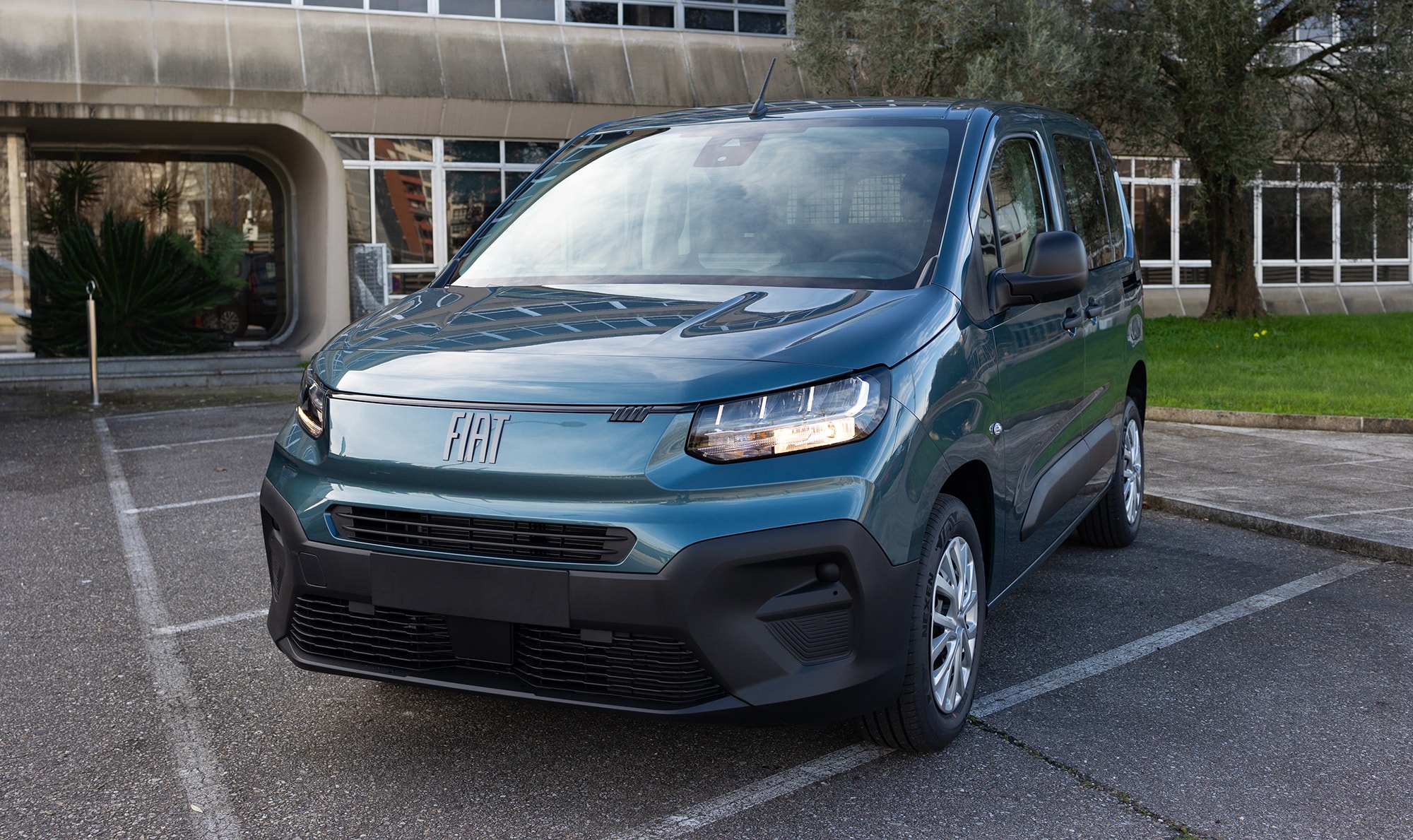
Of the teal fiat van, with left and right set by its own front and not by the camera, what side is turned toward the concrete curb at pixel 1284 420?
back

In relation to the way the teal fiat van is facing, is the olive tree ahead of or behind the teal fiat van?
behind

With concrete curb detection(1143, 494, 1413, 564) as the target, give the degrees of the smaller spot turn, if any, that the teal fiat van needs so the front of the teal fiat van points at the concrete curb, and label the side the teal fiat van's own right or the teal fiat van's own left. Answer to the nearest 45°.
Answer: approximately 180°

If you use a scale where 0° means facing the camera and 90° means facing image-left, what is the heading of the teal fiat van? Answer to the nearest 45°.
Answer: approximately 45°

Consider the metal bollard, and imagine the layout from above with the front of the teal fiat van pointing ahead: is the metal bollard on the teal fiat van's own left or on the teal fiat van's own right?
on the teal fiat van's own right
